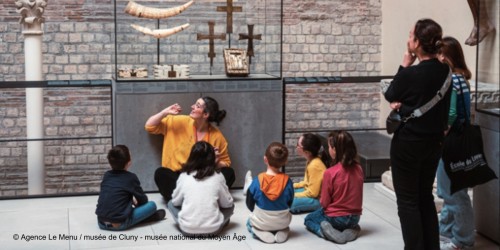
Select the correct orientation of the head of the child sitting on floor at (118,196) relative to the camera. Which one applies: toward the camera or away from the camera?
away from the camera

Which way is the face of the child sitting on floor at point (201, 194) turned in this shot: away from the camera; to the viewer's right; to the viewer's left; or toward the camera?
away from the camera

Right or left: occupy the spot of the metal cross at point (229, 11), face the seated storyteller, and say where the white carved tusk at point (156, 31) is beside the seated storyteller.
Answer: right

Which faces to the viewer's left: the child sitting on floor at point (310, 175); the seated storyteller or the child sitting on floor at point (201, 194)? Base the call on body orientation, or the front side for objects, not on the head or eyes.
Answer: the child sitting on floor at point (310, 175)

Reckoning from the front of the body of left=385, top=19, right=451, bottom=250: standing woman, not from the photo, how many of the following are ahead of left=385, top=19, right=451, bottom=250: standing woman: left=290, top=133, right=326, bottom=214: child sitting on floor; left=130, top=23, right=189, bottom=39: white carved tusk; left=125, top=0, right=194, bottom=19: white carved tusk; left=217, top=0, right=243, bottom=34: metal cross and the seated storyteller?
5

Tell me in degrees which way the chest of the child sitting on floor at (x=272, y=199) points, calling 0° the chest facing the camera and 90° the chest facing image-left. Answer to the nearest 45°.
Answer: approximately 180°

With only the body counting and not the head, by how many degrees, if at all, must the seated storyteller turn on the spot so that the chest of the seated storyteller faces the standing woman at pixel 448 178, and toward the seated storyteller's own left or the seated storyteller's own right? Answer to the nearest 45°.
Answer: approximately 45° to the seated storyteller's own left

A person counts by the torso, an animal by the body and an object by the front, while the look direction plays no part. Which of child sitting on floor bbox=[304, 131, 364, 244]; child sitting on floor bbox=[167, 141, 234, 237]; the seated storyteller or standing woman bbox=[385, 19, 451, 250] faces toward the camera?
the seated storyteller

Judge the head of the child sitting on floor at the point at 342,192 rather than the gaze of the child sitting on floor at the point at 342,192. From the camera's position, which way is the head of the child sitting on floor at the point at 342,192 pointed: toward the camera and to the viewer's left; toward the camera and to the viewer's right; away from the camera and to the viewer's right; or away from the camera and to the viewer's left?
away from the camera and to the viewer's left

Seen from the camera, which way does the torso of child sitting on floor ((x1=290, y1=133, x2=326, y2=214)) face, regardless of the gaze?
to the viewer's left

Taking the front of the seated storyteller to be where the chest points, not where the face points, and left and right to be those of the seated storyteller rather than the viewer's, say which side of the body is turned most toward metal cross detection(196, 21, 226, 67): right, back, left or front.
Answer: back

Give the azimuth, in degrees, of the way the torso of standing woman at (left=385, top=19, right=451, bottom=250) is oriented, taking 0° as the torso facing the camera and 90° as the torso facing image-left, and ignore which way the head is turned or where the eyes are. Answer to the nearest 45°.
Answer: approximately 135°

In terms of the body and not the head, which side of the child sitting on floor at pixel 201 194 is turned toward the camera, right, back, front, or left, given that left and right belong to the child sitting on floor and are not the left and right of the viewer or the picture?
back
